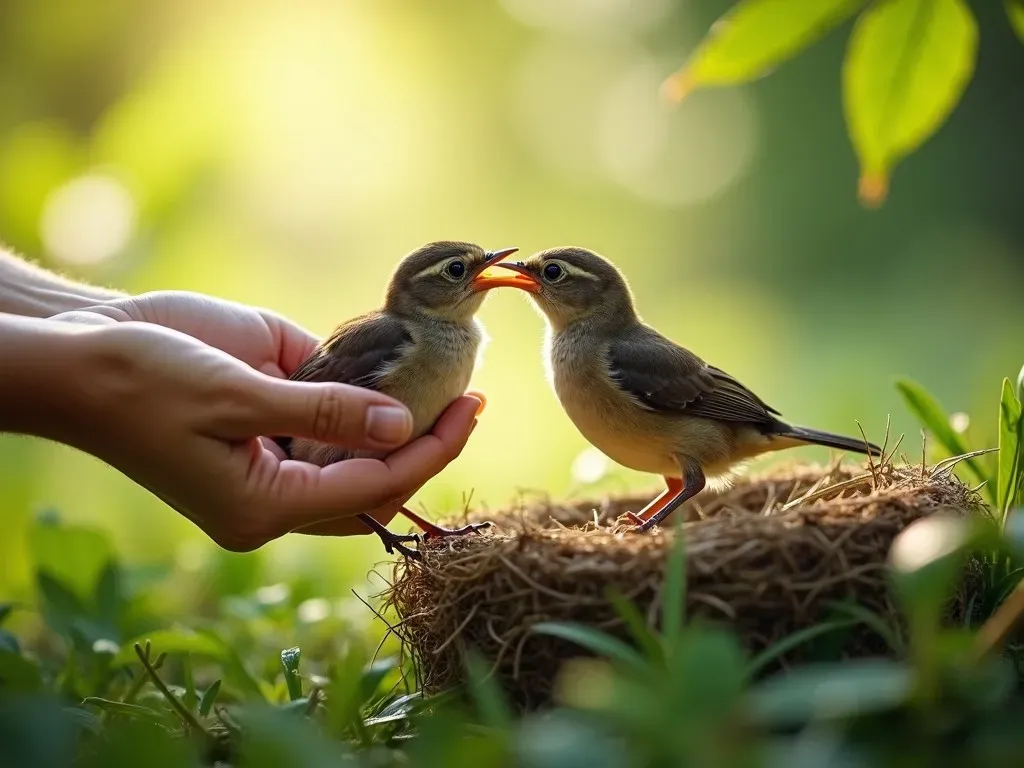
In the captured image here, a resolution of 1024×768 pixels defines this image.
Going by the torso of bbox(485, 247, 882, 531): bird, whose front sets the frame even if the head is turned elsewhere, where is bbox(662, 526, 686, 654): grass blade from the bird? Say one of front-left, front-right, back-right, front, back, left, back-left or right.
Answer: left

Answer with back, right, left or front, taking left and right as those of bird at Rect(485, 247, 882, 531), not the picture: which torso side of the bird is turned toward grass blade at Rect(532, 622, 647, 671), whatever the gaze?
left

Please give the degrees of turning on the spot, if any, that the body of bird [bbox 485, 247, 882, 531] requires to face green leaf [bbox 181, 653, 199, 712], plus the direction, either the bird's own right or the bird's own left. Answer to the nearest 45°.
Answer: approximately 45° to the bird's own left

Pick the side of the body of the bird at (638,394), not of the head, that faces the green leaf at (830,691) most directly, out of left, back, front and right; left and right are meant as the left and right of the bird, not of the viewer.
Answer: left

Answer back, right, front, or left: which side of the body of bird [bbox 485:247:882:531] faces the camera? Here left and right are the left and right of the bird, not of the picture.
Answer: left
